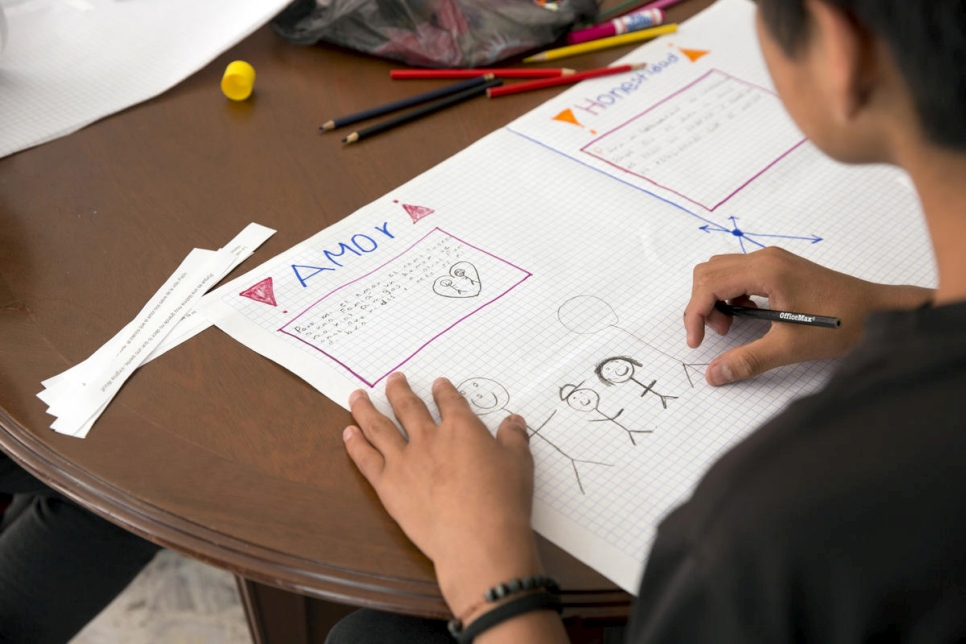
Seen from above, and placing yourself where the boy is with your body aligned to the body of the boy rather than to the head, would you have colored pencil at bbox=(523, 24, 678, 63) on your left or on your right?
on your right

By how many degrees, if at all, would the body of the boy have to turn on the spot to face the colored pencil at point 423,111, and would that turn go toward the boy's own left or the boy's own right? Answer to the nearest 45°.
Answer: approximately 45° to the boy's own right

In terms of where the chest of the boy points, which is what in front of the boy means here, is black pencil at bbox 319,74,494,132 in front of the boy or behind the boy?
in front

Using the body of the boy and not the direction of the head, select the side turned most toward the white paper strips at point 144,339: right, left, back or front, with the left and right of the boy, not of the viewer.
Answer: front

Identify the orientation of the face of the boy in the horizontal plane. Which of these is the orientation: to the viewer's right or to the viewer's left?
to the viewer's left

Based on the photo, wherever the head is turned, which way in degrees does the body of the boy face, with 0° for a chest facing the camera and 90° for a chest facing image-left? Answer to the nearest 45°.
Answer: approximately 135°

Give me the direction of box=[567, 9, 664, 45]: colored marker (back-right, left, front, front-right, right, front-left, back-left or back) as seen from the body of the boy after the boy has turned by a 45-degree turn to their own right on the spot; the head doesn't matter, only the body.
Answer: front

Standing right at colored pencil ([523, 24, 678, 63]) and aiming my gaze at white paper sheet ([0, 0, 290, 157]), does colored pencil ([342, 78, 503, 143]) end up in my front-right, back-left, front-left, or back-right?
front-left

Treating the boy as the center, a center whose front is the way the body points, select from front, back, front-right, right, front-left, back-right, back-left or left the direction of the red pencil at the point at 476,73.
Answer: front-right

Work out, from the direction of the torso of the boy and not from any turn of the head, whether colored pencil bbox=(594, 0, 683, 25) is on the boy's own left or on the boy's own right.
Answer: on the boy's own right

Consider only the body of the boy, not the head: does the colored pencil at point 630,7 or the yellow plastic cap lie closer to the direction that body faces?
the yellow plastic cap

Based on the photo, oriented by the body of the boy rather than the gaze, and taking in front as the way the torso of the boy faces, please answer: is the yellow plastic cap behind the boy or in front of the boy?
in front
